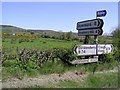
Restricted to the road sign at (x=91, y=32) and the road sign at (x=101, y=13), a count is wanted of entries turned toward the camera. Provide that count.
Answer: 2

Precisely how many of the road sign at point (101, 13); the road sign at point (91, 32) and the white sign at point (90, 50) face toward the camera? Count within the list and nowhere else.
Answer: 3

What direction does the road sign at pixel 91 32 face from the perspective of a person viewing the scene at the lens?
facing the viewer
